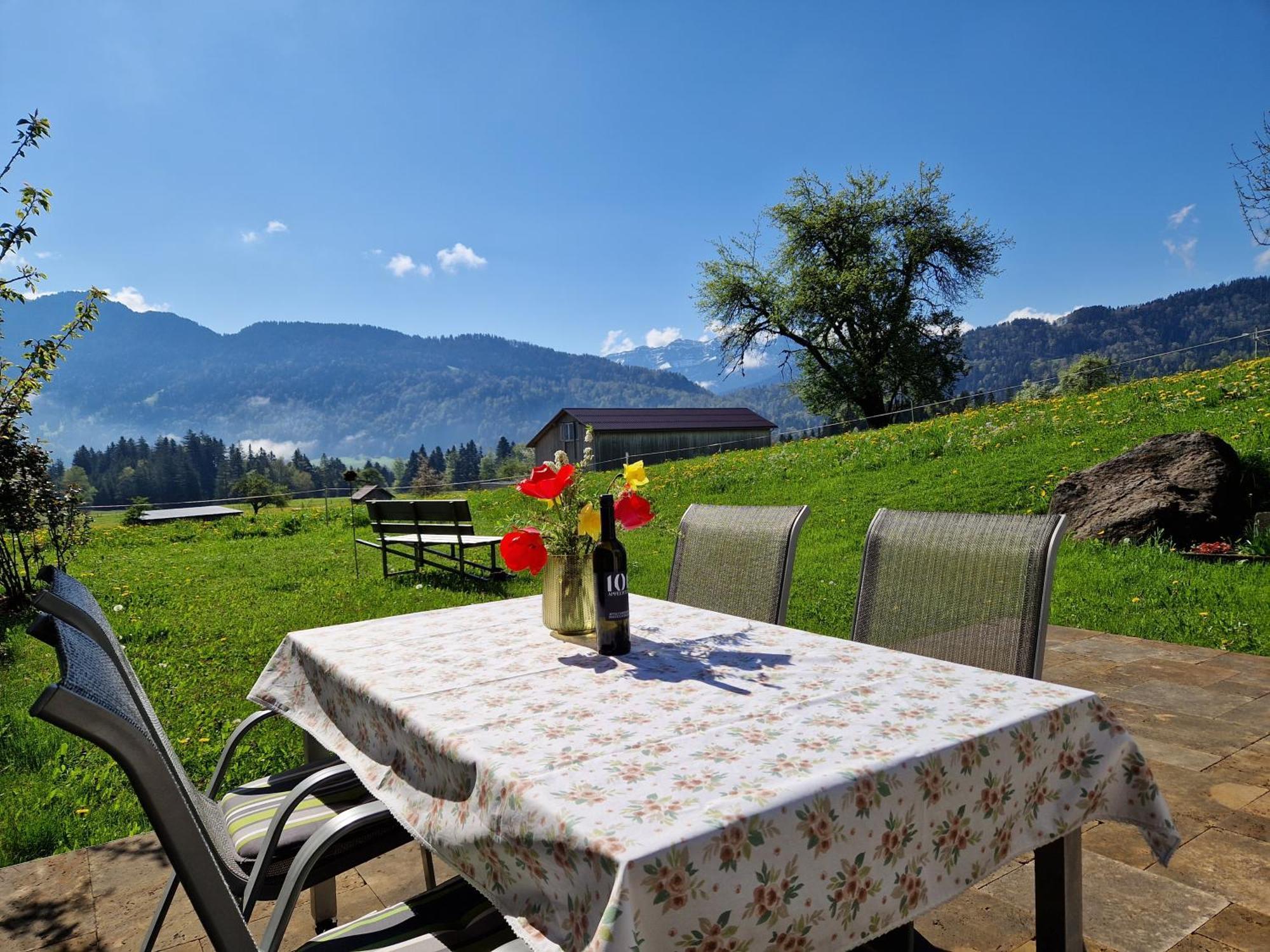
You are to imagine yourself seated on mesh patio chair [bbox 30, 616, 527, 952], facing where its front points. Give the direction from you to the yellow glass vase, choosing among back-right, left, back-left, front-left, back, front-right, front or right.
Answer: front-left

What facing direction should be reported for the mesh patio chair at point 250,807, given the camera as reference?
facing to the right of the viewer

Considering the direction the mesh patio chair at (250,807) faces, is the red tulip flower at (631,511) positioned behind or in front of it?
in front

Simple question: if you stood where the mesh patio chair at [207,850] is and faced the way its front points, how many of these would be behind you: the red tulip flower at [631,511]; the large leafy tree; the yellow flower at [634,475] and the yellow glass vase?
0

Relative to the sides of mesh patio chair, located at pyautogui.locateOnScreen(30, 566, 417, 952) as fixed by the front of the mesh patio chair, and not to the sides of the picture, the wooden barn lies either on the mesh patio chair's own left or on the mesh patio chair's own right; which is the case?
on the mesh patio chair's own left

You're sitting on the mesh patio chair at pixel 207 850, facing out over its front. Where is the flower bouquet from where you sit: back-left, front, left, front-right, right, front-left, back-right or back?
front-left

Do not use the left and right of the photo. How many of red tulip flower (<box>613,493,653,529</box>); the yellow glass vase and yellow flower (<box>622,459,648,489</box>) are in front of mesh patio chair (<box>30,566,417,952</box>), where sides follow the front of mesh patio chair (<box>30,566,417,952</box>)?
3

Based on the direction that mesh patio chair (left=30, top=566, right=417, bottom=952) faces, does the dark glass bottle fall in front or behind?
in front

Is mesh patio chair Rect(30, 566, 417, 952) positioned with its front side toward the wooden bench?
no

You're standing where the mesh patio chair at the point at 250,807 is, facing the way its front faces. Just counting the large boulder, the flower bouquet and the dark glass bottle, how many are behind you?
0

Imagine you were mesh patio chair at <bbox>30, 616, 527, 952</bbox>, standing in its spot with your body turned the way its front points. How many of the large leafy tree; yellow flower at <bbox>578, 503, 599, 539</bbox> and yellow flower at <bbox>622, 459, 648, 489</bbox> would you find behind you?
0

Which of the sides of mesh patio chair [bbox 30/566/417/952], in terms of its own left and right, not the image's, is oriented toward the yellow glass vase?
front

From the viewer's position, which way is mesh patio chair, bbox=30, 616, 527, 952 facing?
facing to the right of the viewer

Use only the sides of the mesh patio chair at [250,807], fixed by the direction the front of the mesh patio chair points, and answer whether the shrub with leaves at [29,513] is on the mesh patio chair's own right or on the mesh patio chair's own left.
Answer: on the mesh patio chair's own left

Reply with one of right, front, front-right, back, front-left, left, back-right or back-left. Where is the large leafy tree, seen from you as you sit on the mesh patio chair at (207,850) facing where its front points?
front-left

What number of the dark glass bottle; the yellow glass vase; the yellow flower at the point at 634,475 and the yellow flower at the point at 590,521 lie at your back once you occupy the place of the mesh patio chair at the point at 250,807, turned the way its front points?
0
